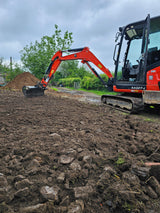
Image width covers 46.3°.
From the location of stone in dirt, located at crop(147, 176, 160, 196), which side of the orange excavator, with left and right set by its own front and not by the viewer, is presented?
left

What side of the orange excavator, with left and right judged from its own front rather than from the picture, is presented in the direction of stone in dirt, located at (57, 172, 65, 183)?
left

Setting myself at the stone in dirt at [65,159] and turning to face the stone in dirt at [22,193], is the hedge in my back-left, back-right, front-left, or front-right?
back-right

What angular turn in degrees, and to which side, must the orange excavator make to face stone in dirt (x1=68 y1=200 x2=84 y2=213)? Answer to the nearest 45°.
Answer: approximately 90° to its left

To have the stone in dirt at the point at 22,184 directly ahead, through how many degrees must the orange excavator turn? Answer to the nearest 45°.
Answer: approximately 45° to its left

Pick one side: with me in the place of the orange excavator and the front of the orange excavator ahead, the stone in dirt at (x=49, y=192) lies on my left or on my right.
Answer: on my left

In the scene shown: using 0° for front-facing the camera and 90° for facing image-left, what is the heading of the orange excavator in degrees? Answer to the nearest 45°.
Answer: approximately 90°

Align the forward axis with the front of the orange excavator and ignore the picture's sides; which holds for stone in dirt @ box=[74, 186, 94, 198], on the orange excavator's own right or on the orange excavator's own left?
on the orange excavator's own left
